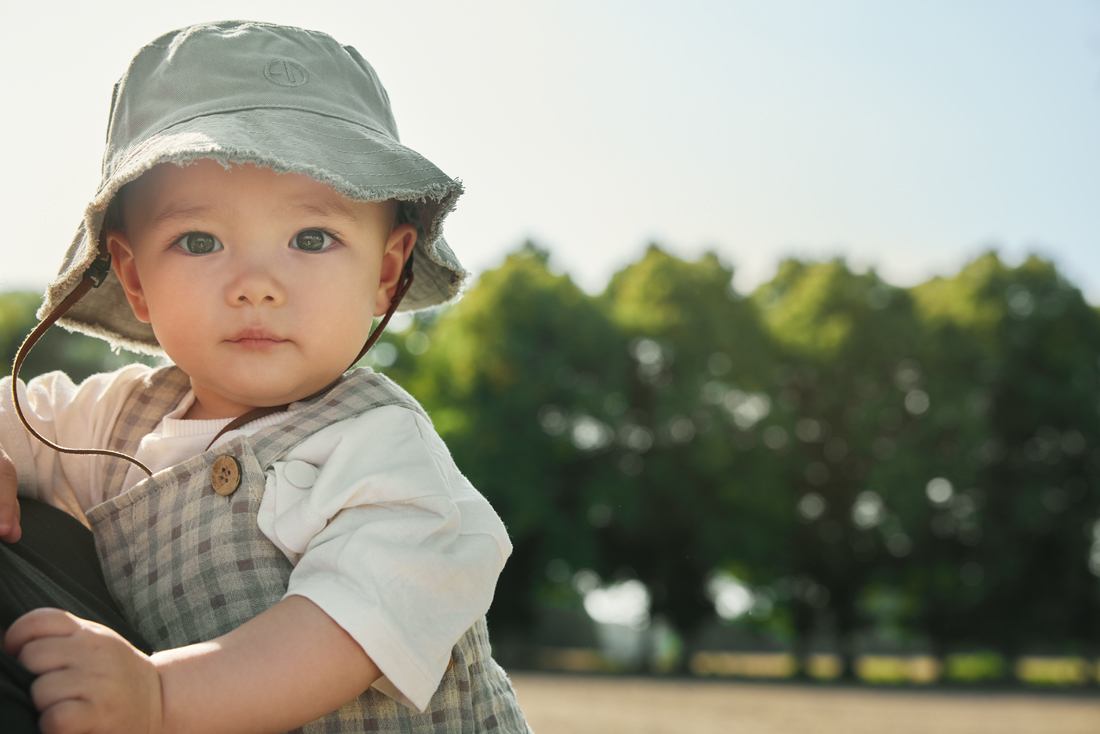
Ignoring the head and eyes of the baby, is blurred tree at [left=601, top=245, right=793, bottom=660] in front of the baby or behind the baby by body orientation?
behind

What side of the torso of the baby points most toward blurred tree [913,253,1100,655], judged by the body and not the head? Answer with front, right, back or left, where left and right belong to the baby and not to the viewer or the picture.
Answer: back

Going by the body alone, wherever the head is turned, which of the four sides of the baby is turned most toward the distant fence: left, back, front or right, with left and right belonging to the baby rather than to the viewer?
back

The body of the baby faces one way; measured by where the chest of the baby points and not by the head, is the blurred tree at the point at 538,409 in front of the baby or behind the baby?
behind

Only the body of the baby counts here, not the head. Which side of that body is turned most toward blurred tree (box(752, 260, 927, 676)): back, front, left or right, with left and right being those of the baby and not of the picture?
back

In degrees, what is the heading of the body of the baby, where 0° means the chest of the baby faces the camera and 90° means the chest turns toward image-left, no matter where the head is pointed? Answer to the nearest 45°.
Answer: approximately 45°
